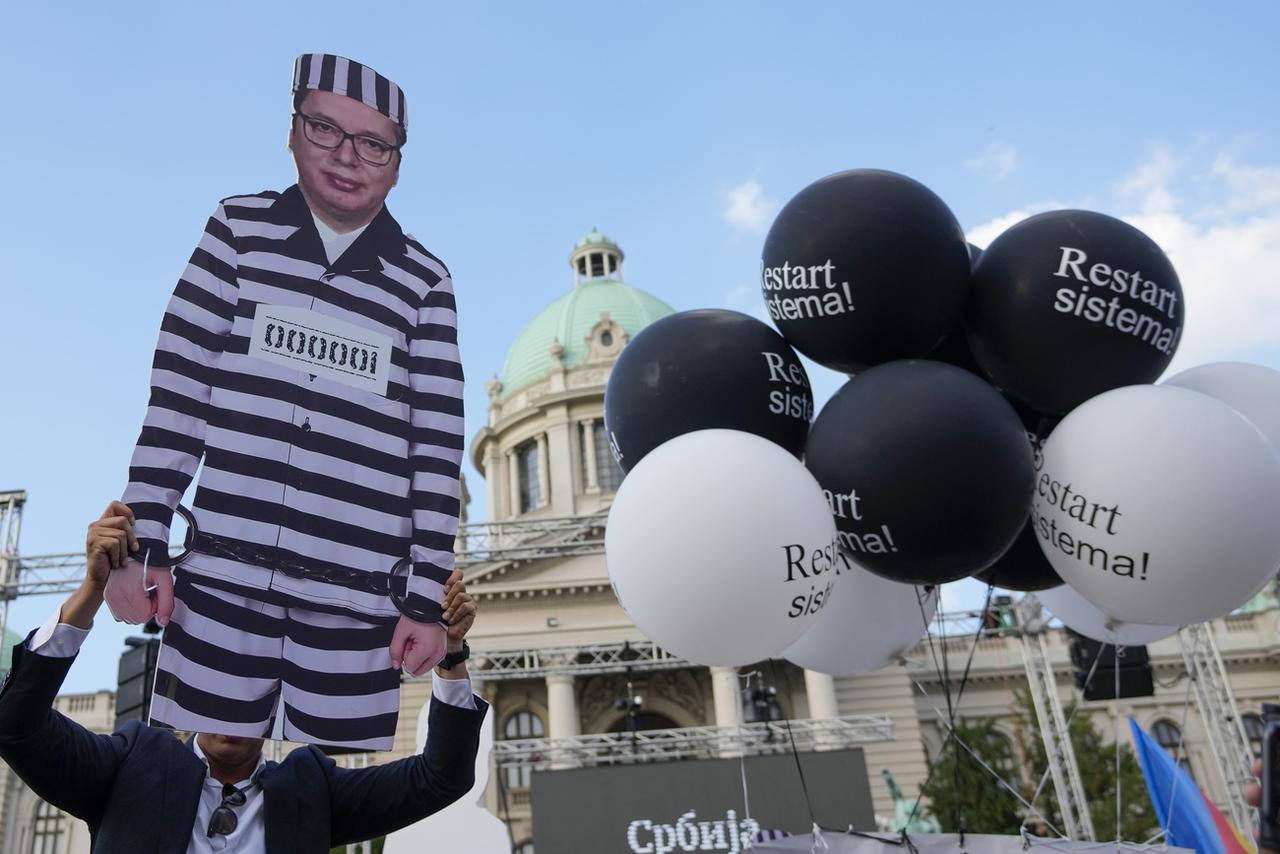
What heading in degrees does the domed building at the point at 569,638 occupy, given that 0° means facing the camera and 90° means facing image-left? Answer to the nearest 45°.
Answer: approximately 0°

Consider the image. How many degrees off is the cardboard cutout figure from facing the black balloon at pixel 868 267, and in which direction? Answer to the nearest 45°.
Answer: approximately 90° to its left

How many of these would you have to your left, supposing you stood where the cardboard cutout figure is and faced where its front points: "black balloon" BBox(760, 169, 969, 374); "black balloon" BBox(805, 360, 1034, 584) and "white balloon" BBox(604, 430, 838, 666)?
3

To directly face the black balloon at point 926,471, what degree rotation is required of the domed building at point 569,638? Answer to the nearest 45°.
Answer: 0° — it already faces it

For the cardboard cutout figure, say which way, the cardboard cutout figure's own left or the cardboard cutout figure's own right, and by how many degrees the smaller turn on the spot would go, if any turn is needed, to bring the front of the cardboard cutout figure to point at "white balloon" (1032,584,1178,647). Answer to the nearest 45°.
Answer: approximately 90° to the cardboard cutout figure's own left

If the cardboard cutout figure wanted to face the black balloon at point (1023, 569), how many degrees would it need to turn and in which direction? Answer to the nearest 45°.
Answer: approximately 90° to its left

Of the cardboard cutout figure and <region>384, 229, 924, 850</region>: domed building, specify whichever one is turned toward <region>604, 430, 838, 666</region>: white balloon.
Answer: the domed building

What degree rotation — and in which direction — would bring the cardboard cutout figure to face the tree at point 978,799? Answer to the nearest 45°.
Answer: approximately 135° to its left

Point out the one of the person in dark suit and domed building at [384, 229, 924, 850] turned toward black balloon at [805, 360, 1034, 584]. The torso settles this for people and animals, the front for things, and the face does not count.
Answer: the domed building
